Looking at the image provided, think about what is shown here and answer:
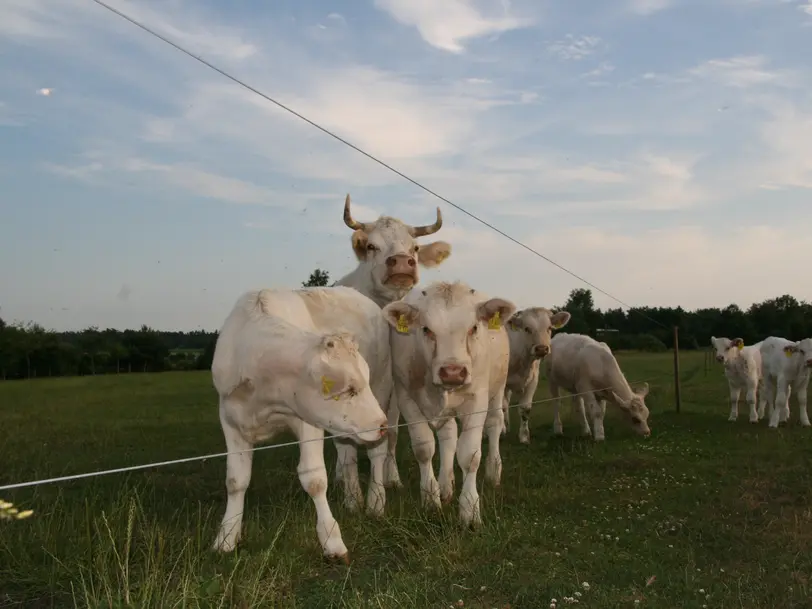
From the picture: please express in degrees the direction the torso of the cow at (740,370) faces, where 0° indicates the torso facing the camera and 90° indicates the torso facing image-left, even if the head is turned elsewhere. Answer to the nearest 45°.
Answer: approximately 45°

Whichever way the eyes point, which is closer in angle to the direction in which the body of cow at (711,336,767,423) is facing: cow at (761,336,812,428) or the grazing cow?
the grazing cow

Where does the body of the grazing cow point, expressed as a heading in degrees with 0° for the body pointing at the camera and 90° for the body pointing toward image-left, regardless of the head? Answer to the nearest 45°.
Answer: approximately 315°

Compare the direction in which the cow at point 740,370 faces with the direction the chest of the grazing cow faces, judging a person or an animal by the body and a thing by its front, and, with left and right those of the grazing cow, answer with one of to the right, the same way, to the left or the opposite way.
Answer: to the right

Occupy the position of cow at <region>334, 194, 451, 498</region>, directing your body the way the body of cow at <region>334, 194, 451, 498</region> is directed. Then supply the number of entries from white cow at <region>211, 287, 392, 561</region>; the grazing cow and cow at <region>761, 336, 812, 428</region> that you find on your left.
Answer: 2

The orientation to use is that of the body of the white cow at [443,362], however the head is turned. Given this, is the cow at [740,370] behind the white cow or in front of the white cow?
behind

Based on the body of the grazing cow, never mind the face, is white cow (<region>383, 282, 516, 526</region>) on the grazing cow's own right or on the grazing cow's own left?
on the grazing cow's own right

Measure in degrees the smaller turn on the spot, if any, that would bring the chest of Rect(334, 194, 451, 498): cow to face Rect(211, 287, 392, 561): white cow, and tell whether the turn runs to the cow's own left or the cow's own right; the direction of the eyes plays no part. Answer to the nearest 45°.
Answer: approximately 45° to the cow's own right
